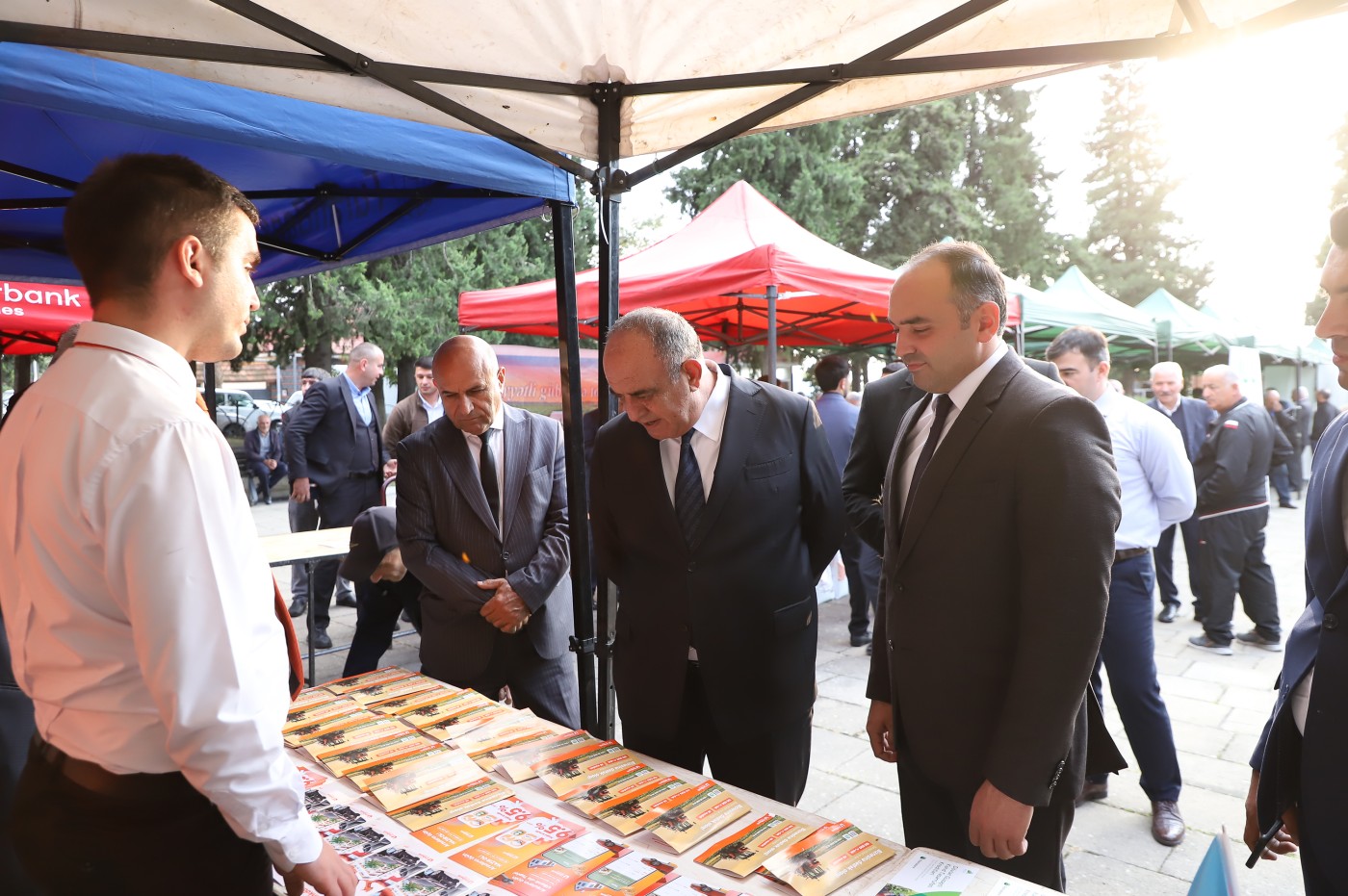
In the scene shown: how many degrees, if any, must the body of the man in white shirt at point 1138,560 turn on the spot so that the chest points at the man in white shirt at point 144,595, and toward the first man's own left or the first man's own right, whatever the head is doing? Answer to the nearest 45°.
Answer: approximately 45° to the first man's own left

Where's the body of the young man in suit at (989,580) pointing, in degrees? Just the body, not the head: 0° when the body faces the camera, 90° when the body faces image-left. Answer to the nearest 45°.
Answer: approximately 45°

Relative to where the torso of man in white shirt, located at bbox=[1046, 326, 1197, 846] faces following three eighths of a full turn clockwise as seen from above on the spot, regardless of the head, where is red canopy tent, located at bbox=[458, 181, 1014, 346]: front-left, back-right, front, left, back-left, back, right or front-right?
front-left

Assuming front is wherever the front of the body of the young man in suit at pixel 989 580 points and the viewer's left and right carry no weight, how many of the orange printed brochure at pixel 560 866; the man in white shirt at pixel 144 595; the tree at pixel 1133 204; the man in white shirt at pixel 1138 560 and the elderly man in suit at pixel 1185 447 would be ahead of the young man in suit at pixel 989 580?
2

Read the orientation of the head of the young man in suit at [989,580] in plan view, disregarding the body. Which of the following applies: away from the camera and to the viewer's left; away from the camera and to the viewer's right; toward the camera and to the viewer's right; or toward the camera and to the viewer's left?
toward the camera and to the viewer's left

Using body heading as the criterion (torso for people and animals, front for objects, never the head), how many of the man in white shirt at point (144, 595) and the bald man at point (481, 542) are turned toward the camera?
1

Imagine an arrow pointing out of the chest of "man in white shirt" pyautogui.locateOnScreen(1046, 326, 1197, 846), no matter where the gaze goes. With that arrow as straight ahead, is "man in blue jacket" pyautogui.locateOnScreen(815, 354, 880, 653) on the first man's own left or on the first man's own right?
on the first man's own right

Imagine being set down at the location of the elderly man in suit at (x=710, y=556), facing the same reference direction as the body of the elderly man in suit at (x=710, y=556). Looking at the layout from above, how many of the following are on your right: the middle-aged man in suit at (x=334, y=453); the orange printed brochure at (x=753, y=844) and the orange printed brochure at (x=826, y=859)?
1

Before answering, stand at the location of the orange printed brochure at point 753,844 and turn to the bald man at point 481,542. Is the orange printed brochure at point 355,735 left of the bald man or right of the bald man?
left

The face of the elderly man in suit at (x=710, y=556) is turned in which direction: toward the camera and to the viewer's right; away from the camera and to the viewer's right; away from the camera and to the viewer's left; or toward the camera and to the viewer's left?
toward the camera and to the viewer's left

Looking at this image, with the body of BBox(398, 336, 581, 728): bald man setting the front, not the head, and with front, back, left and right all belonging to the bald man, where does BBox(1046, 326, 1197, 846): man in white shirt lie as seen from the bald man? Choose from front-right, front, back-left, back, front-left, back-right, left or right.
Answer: left
